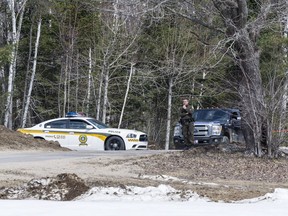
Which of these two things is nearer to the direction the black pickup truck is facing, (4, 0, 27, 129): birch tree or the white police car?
the white police car

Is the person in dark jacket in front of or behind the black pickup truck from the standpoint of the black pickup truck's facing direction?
in front

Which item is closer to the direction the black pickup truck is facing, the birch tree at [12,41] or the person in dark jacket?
the person in dark jacket

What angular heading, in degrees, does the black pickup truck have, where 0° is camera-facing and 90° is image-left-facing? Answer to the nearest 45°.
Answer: approximately 45°

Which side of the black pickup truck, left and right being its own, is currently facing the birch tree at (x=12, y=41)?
right

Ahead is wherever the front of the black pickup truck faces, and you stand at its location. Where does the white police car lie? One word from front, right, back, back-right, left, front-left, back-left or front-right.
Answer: front-right

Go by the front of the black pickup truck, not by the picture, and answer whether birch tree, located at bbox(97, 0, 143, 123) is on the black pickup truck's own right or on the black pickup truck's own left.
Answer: on the black pickup truck's own right
